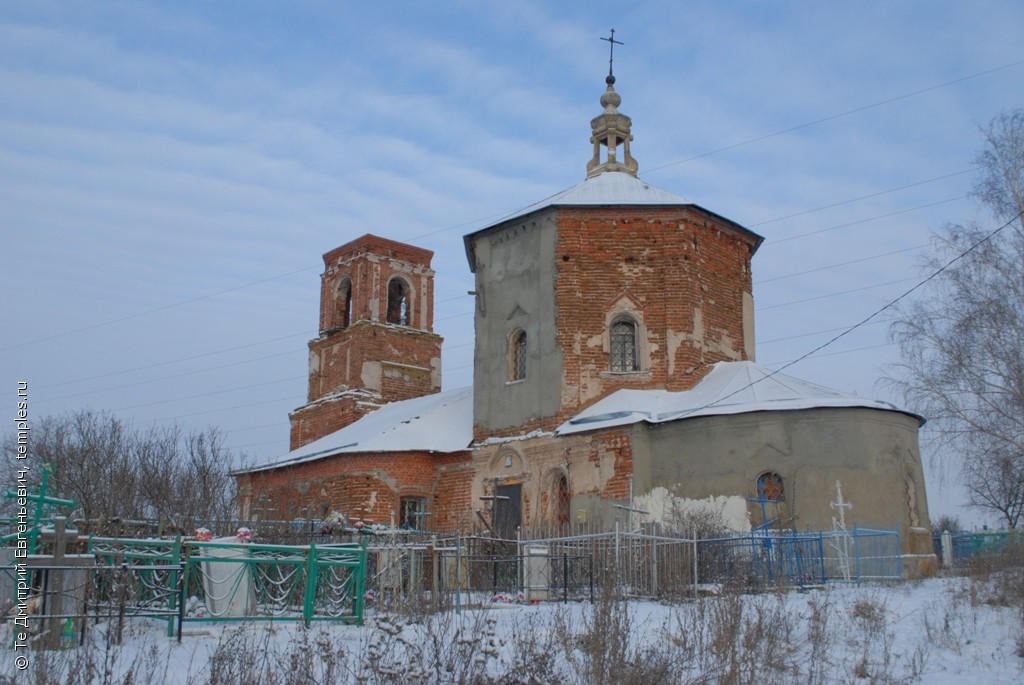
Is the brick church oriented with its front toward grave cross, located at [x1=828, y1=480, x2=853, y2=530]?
no

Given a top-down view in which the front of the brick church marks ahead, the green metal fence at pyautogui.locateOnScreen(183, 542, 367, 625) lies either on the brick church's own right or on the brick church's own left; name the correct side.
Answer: on the brick church's own left

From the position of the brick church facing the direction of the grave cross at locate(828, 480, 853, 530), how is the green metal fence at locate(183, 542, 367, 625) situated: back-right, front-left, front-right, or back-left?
front-right

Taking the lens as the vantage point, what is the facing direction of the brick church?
facing away from the viewer and to the left of the viewer

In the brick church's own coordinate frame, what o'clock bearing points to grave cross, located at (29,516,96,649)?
The grave cross is roughly at 8 o'clock from the brick church.
